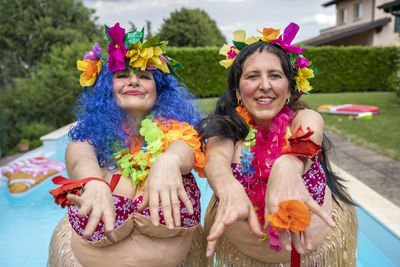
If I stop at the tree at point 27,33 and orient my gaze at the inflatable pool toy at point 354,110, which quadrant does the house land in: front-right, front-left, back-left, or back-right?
front-left

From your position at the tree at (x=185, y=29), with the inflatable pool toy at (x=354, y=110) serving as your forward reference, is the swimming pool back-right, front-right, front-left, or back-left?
front-right

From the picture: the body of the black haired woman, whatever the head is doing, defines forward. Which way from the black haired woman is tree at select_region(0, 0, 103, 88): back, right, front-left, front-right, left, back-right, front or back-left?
back-right

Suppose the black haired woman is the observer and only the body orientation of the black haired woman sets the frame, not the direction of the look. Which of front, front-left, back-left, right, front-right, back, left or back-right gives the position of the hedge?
back

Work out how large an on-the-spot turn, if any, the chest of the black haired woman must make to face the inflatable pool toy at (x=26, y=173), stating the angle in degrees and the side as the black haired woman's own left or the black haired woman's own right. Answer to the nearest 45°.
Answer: approximately 135° to the black haired woman's own right

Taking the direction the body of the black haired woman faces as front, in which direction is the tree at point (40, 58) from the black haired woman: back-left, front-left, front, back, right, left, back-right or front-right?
back-right

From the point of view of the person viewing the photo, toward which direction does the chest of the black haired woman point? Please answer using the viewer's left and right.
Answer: facing the viewer

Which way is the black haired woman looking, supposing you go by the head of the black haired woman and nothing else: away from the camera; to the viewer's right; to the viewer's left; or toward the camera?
toward the camera
